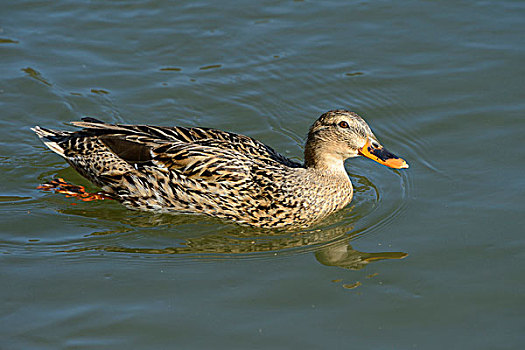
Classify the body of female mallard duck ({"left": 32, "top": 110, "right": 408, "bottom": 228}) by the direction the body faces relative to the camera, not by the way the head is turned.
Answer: to the viewer's right
